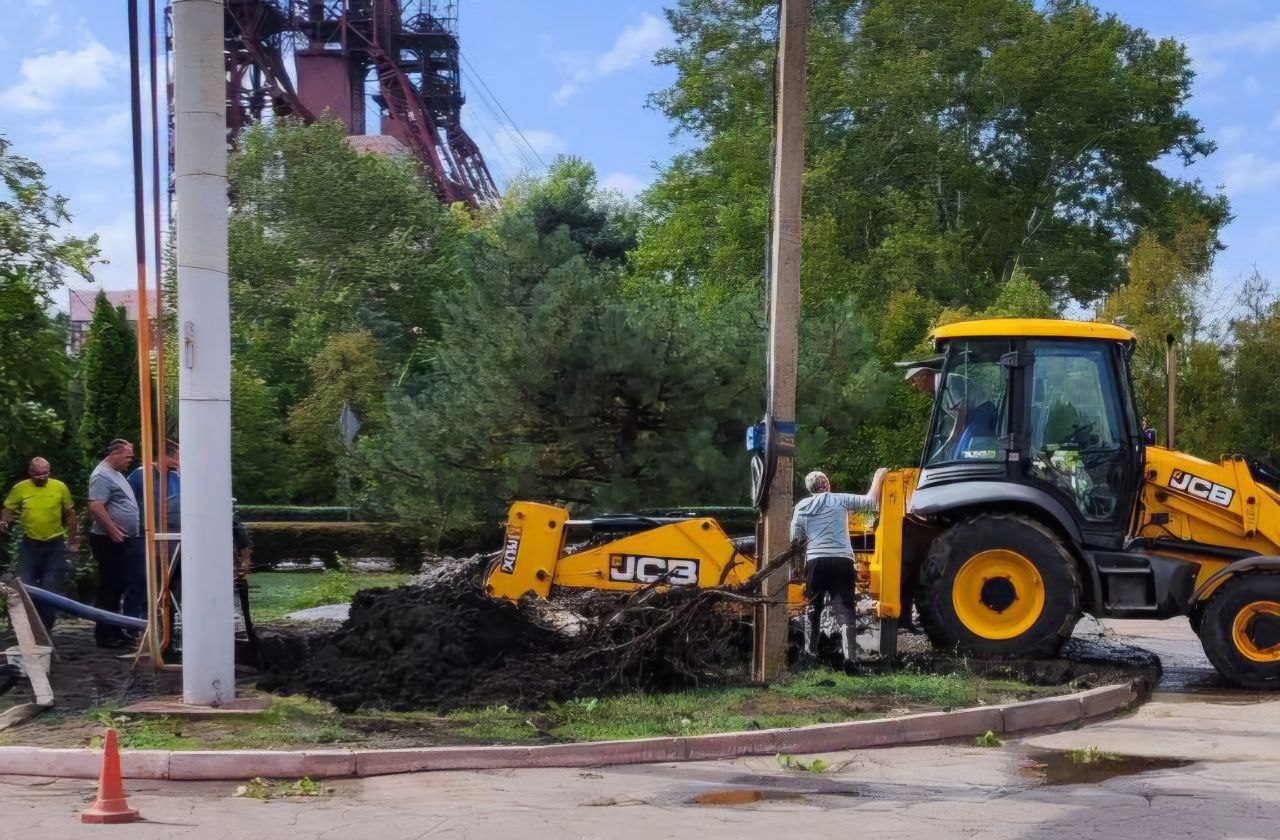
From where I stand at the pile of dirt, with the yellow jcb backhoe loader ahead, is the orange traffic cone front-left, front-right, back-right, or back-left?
back-right

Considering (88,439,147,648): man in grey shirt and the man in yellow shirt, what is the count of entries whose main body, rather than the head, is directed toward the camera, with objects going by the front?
1

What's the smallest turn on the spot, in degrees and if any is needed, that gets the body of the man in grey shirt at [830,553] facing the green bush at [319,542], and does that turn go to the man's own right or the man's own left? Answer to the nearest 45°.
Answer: approximately 45° to the man's own left

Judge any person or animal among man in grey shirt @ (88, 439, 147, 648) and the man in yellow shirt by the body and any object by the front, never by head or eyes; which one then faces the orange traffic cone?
the man in yellow shirt

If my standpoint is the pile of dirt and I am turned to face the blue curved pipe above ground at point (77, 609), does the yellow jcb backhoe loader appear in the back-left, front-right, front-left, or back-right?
back-right

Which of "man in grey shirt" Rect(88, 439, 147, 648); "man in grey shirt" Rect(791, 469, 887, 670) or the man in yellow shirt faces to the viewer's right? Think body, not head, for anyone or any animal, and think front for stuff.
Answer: "man in grey shirt" Rect(88, 439, 147, 648)

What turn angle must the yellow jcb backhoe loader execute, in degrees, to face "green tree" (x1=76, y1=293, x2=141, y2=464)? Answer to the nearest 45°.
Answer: approximately 135° to its left

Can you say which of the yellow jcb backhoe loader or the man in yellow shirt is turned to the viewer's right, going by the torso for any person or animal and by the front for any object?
the yellow jcb backhoe loader

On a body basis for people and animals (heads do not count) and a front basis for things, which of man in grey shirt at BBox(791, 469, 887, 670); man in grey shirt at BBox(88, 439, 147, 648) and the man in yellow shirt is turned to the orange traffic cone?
the man in yellow shirt

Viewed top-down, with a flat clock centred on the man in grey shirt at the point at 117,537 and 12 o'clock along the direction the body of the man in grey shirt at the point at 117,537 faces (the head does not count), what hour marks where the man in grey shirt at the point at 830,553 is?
the man in grey shirt at the point at 830,553 is roughly at 1 o'clock from the man in grey shirt at the point at 117,537.

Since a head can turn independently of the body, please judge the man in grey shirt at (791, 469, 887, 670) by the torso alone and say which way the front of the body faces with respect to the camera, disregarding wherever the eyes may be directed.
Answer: away from the camera
